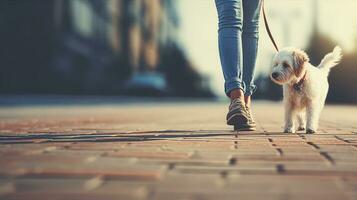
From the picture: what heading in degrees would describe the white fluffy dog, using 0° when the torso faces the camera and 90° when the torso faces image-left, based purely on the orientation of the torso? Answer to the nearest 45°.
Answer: approximately 45°
